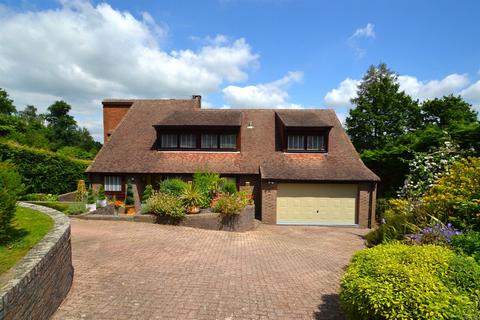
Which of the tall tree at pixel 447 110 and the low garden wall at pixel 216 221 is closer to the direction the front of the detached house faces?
the low garden wall

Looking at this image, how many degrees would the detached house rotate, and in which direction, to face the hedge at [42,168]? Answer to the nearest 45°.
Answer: approximately 90° to its right

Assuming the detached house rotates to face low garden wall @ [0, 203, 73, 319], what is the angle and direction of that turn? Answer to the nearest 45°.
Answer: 0° — it already faces it

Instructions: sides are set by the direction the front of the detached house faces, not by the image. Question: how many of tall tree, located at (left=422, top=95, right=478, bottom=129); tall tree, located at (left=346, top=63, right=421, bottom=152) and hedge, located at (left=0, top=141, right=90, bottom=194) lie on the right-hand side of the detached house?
1

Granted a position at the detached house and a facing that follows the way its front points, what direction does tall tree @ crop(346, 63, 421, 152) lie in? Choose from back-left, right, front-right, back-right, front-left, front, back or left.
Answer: back-left

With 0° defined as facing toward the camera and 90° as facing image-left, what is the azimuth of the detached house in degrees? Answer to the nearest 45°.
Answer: approximately 0°

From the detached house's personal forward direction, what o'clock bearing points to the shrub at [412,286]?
The shrub is roughly at 12 o'clock from the detached house.

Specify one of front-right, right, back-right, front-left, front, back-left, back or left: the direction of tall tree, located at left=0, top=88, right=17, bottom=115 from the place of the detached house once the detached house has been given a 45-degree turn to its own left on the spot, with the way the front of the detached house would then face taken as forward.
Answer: back

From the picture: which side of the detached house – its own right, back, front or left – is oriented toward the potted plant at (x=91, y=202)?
right
